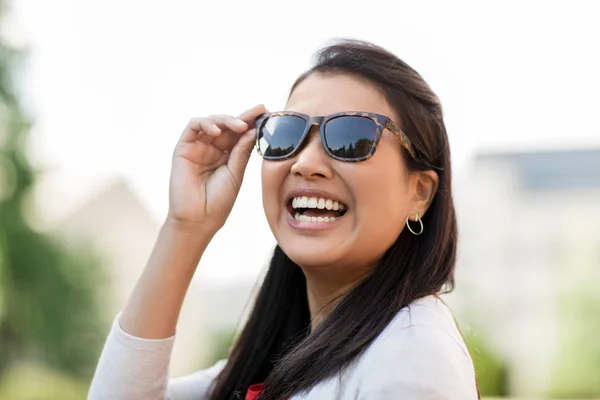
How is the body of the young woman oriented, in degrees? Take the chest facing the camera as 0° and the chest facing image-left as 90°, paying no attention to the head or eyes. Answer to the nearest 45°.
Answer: approximately 45°

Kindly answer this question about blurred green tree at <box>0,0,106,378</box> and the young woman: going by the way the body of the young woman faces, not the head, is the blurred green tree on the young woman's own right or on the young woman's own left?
on the young woman's own right

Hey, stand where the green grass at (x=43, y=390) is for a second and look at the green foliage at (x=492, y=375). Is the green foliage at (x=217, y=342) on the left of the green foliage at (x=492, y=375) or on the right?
left

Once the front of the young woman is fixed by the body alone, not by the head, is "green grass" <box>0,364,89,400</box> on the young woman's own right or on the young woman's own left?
on the young woman's own right

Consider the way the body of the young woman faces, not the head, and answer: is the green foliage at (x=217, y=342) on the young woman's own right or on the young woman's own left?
on the young woman's own right

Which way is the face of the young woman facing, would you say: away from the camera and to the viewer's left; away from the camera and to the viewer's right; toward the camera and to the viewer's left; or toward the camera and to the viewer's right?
toward the camera and to the viewer's left

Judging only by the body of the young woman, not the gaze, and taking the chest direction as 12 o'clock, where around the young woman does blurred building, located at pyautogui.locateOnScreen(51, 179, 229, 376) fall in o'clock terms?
The blurred building is roughly at 4 o'clock from the young woman.

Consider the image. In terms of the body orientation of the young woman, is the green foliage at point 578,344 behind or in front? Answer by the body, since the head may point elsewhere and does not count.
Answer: behind
